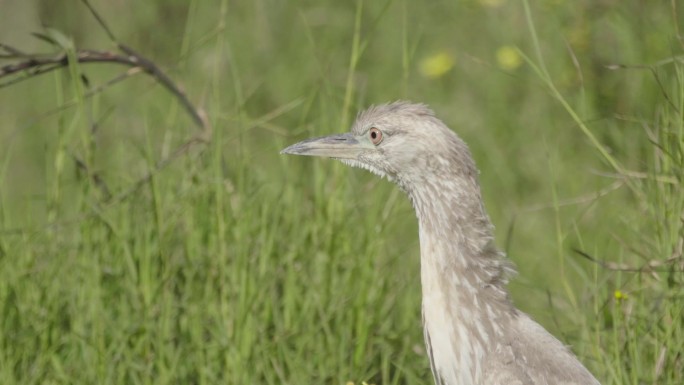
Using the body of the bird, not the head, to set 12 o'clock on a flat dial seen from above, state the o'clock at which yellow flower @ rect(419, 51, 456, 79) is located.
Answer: The yellow flower is roughly at 3 o'clock from the bird.

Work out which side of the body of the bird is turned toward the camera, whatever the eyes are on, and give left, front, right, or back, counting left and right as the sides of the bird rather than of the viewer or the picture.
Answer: left

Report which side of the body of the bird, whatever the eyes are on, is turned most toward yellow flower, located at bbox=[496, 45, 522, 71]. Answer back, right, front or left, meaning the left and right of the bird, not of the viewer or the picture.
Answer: right
